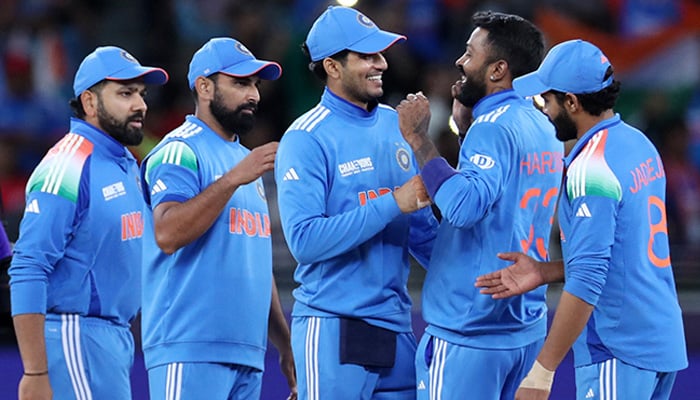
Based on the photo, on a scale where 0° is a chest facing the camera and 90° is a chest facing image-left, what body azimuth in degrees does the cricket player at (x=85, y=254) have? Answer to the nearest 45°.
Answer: approximately 315°

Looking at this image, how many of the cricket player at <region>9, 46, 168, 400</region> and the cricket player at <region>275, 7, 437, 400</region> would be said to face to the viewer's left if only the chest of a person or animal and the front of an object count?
0

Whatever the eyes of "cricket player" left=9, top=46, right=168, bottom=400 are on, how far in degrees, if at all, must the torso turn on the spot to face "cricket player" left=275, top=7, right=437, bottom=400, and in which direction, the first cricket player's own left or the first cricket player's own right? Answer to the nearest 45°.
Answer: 0° — they already face them

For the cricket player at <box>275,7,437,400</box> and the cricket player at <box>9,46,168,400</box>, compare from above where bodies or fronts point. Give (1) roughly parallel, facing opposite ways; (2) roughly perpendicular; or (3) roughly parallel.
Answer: roughly parallel

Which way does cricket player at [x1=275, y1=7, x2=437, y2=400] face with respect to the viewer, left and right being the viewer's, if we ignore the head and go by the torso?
facing the viewer and to the right of the viewer

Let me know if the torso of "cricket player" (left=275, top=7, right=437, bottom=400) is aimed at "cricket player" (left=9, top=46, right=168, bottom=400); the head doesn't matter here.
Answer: no
